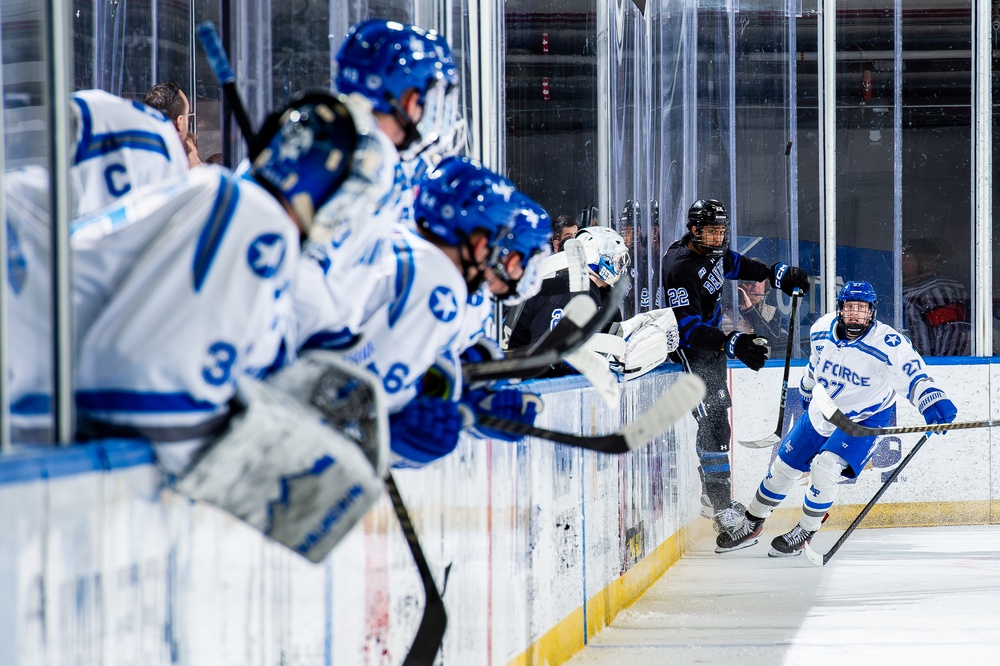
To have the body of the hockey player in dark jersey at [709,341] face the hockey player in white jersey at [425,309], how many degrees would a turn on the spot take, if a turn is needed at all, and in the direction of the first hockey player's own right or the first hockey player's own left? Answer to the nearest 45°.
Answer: approximately 45° to the first hockey player's own right

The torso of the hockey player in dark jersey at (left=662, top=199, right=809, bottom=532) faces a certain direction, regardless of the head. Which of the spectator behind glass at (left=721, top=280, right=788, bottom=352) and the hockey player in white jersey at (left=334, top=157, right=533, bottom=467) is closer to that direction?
the hockey player in white jersey

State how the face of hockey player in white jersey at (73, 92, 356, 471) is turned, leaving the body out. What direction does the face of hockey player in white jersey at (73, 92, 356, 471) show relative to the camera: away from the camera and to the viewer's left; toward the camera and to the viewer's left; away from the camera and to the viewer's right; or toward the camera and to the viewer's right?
away from the camera and to the viewer's right

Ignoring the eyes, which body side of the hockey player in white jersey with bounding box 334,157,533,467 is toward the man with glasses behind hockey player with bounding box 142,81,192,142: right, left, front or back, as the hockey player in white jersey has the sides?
left

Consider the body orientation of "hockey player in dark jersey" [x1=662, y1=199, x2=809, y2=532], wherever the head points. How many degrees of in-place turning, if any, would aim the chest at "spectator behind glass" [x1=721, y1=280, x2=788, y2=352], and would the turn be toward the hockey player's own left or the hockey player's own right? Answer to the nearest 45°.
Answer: approximately 135° to the hockey player's own left
